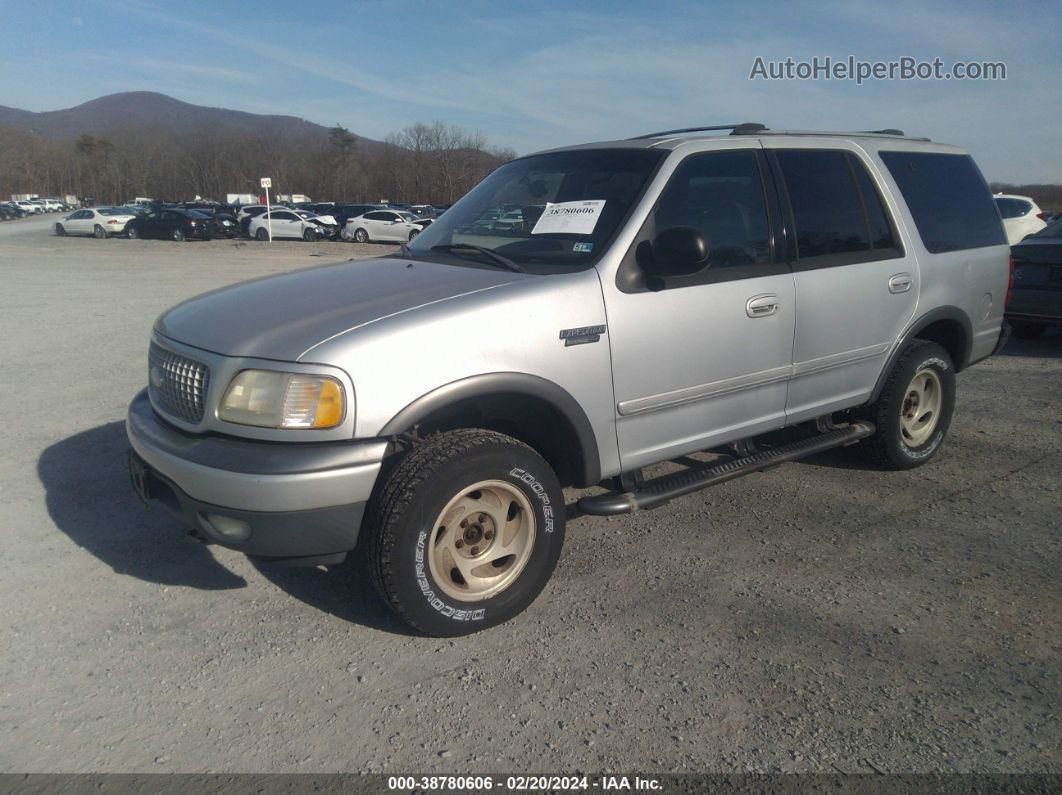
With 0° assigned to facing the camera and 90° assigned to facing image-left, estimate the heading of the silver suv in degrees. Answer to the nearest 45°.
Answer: approximately 45°

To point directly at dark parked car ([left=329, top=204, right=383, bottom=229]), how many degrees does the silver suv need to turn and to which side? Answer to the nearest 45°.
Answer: approximately 135° to its right

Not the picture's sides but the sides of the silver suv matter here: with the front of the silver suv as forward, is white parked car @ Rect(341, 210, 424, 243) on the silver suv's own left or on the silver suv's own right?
on the silver suv's own right

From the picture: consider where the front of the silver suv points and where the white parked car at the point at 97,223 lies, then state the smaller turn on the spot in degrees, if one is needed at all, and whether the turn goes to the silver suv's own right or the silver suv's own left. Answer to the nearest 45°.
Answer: approximately 90° to the silver suv's own right

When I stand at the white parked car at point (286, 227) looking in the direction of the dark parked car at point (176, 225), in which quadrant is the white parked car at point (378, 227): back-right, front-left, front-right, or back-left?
back-left

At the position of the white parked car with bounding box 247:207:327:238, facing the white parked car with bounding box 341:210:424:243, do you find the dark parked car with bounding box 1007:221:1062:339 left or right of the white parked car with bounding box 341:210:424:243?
right

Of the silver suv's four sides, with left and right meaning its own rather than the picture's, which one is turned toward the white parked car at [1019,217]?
back

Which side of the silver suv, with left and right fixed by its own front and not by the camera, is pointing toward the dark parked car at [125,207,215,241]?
right

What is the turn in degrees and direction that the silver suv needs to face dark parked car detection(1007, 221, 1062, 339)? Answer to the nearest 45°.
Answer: approximately 180°
